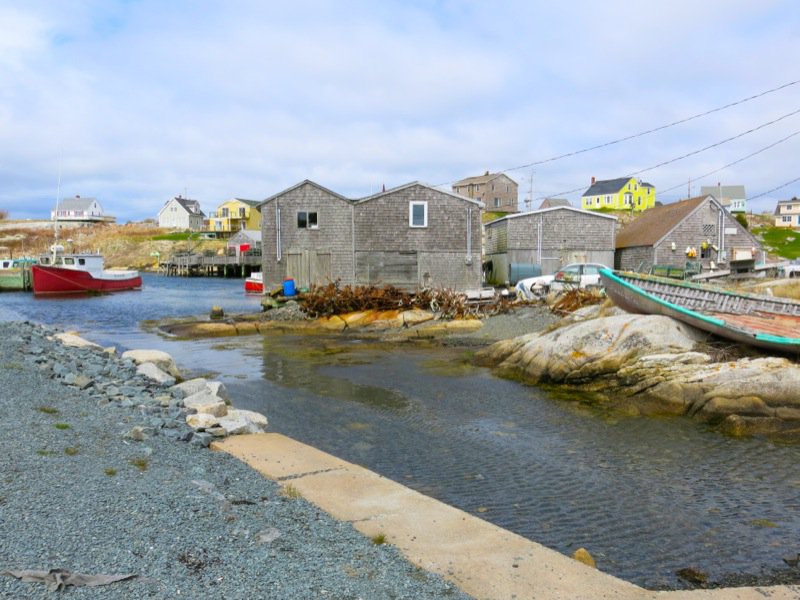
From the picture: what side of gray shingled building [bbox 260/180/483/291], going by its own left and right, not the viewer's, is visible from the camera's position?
front

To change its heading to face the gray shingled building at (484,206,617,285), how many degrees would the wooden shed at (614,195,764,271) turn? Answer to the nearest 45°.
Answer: approximately 90° to its right

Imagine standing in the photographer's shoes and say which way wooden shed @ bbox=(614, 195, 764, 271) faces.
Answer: facing the viewer and to the right of the viewer

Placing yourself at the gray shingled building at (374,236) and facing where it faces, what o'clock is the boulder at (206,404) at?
The boulder is roughly at 12 o'clock from the gray shingled building.

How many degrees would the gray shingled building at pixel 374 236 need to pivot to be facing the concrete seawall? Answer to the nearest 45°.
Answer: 0° — it already faces it

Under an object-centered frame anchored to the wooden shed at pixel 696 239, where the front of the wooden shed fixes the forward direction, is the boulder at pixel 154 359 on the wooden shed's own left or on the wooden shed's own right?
on the wooden shed's own right

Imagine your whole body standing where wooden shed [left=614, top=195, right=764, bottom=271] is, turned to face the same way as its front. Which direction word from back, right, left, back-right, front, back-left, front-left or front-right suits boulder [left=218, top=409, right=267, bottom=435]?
front-right

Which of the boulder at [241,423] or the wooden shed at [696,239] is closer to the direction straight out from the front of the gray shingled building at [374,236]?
the boulder

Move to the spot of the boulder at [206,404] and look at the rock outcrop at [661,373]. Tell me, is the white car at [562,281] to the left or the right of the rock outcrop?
left

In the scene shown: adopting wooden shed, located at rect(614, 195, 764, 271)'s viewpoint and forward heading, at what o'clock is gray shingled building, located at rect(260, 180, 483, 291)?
The gray shingled building is roughly at 3 o'clock from the wooden shed.

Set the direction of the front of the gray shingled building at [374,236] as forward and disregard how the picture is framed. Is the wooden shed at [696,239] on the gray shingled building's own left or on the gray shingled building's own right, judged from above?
on the gray shingled building's own left

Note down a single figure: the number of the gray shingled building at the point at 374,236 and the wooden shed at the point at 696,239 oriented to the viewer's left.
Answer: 0

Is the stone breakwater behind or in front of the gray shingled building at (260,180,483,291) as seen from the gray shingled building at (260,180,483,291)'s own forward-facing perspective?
in front

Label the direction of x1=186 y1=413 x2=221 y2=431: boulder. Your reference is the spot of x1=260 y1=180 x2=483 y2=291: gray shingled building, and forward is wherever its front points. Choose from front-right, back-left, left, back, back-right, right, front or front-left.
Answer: front

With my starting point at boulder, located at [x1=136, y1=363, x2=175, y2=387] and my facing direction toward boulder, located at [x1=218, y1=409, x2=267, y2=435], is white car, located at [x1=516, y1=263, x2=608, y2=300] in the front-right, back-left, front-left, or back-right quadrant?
back-left
